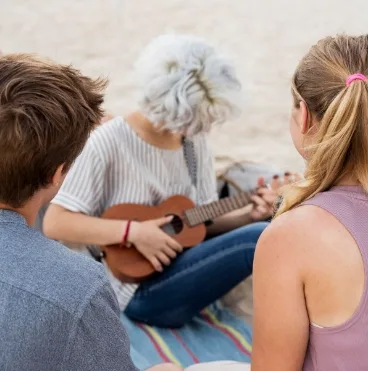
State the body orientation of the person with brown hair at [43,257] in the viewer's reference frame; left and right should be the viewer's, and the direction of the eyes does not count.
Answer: facing away from the viewer and to the right of the viewer

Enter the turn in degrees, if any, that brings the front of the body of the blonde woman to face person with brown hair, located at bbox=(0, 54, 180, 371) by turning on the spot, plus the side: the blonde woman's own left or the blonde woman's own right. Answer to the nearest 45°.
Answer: approximately 90° to the blonde woman's own left

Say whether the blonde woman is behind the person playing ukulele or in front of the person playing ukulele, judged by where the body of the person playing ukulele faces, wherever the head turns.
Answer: in front

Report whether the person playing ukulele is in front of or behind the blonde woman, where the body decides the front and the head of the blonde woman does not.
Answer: in front

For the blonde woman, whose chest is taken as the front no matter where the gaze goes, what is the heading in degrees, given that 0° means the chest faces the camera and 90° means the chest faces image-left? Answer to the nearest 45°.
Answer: approximately 135°

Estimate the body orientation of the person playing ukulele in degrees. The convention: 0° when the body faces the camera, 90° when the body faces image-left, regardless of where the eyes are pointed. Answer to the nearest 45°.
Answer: approximately 315°

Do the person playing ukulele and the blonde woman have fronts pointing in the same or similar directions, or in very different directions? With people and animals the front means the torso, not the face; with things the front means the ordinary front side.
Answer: very different directions

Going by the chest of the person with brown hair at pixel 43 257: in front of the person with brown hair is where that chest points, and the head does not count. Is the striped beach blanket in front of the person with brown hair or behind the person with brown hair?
in front

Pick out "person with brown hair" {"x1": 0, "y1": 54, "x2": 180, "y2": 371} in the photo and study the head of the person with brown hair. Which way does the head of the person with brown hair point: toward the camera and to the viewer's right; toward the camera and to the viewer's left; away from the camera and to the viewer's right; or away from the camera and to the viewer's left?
away from the camera and to the viewer's right

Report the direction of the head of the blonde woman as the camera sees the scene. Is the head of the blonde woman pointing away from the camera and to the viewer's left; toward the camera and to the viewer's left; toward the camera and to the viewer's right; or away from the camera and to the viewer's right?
away from the camera and to the viewer's left

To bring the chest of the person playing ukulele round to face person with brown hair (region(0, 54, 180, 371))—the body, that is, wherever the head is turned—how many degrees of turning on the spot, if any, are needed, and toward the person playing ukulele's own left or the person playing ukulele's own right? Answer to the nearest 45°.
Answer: approximately 45° to the person playing ukulele's own right
